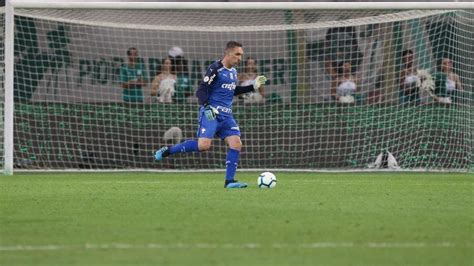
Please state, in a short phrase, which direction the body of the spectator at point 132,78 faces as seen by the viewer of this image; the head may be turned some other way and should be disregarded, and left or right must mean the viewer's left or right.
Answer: facing the viewer

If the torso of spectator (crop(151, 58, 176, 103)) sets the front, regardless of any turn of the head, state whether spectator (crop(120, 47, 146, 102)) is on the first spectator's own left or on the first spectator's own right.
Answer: on the first spectator's own right

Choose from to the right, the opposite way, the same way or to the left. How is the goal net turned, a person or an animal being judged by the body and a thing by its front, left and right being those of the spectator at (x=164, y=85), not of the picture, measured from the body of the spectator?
the same way

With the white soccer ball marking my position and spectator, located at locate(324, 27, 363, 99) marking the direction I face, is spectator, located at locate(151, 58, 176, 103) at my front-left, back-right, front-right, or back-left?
front-left

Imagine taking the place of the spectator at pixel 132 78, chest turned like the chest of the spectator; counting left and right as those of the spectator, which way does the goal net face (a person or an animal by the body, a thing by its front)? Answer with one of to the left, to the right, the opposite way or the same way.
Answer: the same way

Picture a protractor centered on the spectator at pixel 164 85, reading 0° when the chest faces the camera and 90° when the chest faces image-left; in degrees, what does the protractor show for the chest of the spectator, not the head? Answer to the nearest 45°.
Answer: approximately 0°

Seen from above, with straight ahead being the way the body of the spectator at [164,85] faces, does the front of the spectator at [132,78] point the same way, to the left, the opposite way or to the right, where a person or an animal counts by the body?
the same way

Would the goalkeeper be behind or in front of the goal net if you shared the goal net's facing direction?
in front

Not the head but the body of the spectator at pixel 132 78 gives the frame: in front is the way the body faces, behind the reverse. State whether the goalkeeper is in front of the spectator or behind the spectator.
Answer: in front

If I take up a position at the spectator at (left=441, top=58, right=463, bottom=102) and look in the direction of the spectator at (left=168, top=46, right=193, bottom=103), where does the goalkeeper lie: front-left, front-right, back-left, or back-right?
front-left

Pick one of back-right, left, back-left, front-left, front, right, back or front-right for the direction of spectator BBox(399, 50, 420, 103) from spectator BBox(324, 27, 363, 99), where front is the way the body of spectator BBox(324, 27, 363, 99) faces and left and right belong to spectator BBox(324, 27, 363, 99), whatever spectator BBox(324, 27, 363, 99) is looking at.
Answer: left

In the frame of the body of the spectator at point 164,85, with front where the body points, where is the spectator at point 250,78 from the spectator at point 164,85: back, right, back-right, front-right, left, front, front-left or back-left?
left

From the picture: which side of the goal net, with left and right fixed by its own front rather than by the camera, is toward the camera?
front
